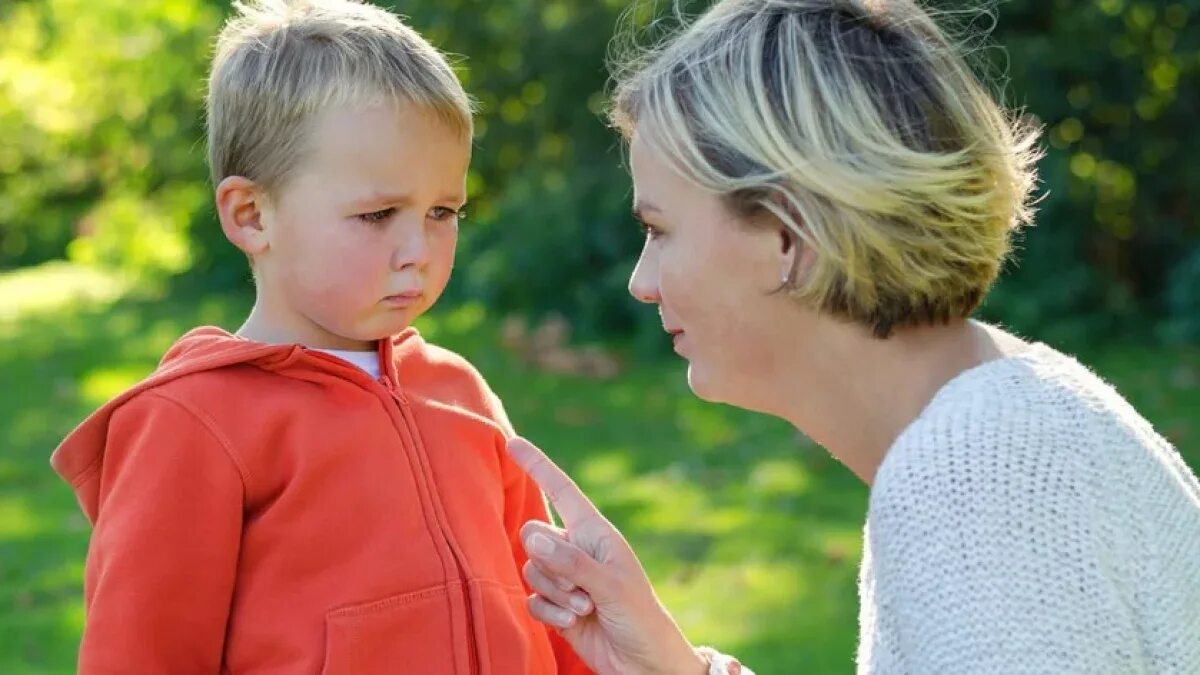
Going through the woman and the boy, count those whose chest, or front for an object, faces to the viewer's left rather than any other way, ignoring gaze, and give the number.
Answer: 1

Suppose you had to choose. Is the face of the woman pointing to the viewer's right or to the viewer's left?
to the viewer's left

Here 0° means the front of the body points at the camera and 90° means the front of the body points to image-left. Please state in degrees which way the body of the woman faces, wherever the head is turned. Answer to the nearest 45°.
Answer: approximately 90°

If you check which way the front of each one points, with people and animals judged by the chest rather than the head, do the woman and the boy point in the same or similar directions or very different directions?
very different directions

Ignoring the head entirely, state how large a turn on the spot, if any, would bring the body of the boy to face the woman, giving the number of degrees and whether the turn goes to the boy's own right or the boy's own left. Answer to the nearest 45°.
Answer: approximately 45° to the boy's own left

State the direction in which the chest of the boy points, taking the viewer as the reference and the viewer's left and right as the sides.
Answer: facing the viewer and to the right of the viewer

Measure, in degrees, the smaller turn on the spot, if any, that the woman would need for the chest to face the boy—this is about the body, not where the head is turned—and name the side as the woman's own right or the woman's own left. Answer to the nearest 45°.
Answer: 0° — they already face them
